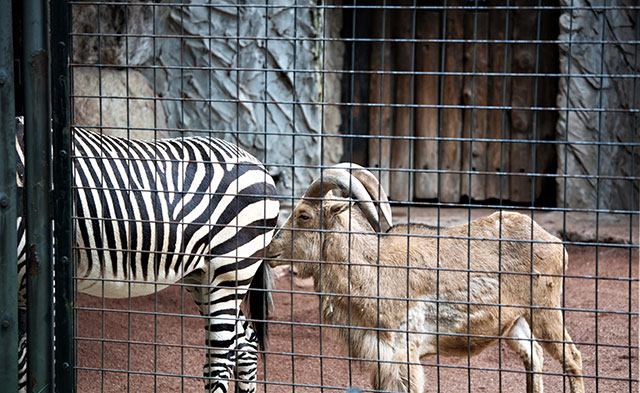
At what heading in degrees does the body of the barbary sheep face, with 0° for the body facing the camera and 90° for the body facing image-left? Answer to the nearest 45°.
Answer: approximately 90°

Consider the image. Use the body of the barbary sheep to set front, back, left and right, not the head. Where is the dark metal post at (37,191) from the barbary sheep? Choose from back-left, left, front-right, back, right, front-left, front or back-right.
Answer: front-left

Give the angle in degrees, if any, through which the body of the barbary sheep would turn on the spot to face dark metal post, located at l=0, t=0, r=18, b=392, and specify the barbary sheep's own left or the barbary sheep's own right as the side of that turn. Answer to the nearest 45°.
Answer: approximately 45° to the barbary sheep's own left
